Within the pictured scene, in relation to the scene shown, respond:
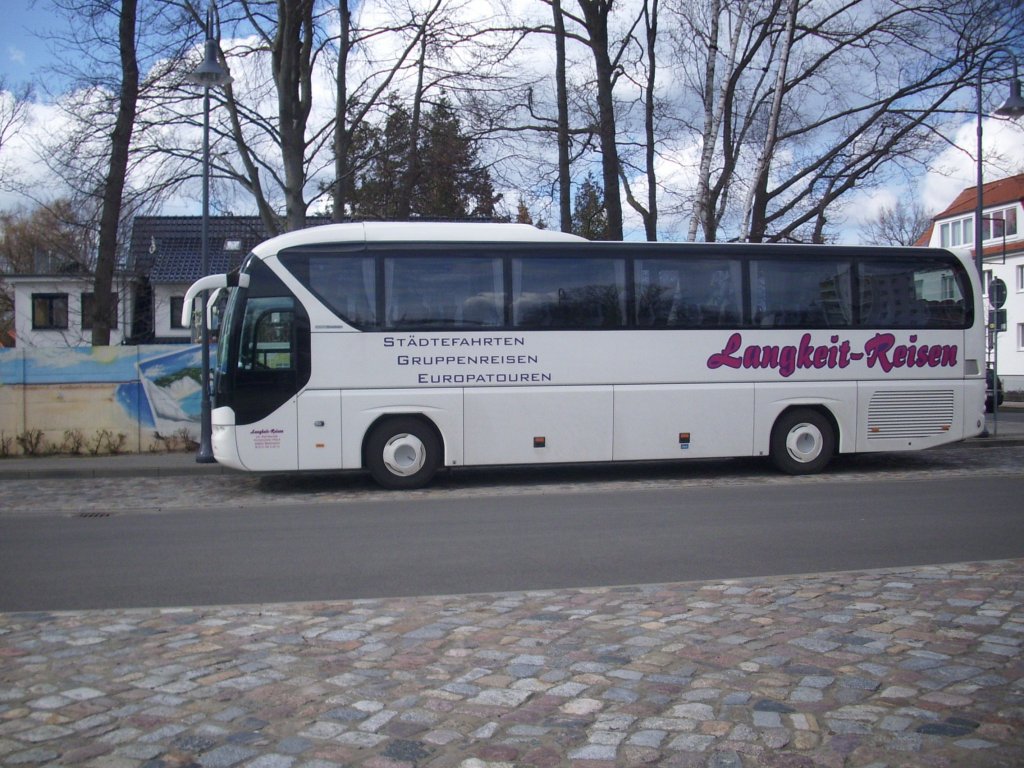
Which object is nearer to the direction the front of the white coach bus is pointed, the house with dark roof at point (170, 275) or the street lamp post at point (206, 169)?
the street lamp post

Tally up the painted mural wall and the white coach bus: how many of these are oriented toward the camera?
1

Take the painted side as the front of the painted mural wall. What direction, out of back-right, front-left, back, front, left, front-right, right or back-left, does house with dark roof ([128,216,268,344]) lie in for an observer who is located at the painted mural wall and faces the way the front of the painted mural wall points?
back

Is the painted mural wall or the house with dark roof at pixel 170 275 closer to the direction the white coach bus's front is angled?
the painted mural wall

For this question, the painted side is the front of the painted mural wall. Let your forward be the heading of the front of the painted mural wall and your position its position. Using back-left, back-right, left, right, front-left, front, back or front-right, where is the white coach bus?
front-left

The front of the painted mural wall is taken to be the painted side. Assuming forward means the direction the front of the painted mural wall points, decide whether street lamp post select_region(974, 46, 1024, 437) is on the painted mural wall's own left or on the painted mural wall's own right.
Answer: on the painted mural wall's own left

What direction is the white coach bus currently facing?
to the viewer's left

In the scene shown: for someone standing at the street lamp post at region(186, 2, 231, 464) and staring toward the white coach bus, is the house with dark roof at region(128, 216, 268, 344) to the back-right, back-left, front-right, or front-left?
back-left

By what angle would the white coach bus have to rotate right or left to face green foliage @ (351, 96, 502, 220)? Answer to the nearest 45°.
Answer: approximately 45° to its right

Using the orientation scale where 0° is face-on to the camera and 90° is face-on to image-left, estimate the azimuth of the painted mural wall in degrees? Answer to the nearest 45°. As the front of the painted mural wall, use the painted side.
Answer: approximately 0°
